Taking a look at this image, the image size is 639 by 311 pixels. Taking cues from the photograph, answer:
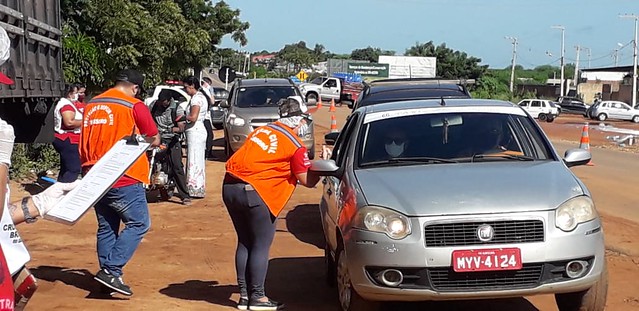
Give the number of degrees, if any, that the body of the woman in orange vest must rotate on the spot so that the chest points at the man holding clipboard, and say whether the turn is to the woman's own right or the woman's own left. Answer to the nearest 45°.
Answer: approximately 90° to the woman's own left

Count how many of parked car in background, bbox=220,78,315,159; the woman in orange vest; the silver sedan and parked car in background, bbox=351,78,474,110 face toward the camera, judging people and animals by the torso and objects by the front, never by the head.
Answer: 3

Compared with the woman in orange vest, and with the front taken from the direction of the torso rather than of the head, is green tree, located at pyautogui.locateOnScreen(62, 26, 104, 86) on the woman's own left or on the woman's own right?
on the woman's own left

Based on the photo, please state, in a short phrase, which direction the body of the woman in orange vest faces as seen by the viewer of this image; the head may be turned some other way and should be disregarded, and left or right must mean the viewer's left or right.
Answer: facing away from the viewer and to the right of the viewer
